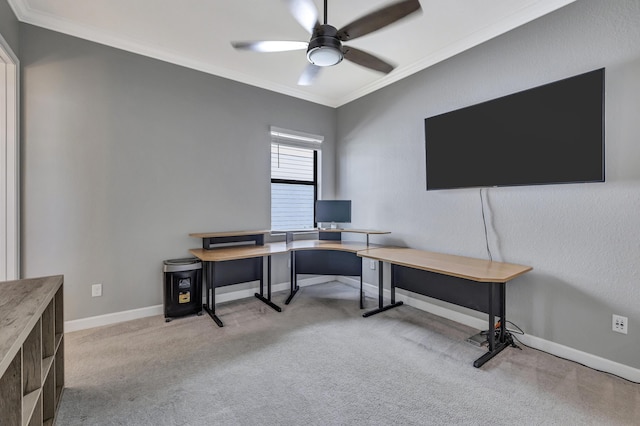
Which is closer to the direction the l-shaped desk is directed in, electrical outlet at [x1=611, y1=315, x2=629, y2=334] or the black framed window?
the electrical outlet

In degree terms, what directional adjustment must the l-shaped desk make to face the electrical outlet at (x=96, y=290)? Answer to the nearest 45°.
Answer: approximately 90° to its right

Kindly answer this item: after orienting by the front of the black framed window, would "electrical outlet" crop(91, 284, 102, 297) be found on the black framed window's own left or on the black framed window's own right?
on the black framed window's own right

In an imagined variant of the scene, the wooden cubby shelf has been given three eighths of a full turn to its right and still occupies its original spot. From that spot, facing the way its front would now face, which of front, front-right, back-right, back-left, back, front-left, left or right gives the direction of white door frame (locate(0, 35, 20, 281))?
back-right

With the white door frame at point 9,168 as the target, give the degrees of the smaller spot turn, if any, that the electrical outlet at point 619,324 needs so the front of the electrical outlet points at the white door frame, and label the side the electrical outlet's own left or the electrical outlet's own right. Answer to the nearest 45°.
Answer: approximately 45° to the electrical outlet's own right

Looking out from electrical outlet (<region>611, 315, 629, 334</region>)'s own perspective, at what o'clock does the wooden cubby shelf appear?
The wooden cubby shelf is roughly at 1 o'clock from the electrical outlet.

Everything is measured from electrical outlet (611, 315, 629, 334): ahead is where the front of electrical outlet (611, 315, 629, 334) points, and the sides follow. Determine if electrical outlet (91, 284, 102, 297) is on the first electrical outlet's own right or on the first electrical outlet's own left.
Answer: on the first electrical outlet's own right
